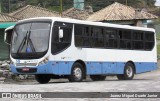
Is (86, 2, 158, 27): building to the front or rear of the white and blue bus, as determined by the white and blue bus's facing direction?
to the rear

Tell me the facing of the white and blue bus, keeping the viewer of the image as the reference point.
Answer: facing the viewer and to the left of the viewer
